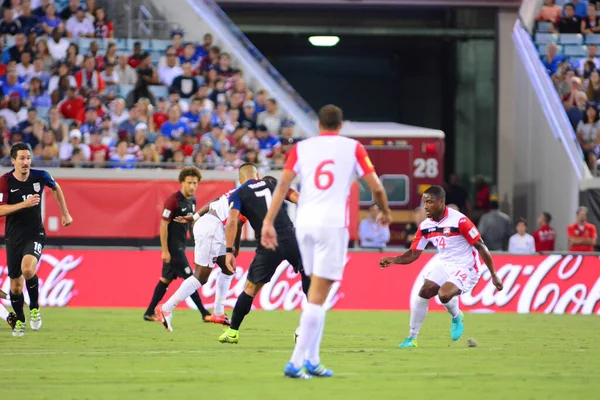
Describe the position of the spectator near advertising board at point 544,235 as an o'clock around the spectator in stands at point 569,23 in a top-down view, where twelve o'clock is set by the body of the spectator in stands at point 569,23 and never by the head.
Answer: the spectator near advertising board at point 544,235 is roughly at 12 o'clock from the spectator in stands at point 569,23.

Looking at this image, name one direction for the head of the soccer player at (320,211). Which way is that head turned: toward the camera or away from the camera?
away from the camera

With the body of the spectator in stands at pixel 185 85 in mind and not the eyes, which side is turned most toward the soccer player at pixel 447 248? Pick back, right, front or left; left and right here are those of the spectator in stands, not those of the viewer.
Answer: front

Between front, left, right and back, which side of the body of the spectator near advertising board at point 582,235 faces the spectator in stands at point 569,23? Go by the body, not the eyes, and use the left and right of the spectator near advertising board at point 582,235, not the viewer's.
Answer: back

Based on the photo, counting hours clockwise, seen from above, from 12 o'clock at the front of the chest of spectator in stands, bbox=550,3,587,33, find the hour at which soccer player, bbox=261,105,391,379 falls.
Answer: The soccer player is roughly at 12 o'clock from the spectator in stands.

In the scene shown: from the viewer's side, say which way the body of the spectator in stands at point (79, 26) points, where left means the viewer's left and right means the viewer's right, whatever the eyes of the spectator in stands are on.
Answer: facing the viewer

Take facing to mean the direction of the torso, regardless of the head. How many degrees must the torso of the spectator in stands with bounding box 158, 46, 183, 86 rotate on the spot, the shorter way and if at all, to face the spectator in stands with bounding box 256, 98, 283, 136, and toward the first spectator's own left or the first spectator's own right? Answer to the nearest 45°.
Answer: approximately 45° to the first spectator's own left

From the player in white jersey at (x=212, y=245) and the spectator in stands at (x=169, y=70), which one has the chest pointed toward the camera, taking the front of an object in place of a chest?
the spectator in stands

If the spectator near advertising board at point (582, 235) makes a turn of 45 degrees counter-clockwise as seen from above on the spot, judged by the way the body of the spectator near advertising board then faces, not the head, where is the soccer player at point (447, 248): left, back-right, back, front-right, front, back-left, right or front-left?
front-right

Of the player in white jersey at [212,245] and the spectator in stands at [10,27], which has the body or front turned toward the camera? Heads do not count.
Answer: the spectator in stands

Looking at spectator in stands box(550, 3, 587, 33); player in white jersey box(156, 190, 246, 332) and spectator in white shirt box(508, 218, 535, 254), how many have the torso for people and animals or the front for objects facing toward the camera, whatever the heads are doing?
2

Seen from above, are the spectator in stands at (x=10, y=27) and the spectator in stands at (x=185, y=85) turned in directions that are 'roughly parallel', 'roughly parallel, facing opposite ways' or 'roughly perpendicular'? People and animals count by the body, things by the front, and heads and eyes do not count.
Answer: roughly parallel

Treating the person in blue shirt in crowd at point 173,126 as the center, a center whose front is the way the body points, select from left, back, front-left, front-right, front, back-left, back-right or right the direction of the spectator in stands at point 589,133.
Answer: left

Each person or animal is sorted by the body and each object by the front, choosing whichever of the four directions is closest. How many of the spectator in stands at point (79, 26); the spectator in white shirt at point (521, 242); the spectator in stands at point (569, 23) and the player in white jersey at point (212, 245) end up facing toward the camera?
3

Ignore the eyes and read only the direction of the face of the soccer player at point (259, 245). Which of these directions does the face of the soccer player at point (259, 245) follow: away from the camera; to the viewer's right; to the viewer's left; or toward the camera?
away from the camera

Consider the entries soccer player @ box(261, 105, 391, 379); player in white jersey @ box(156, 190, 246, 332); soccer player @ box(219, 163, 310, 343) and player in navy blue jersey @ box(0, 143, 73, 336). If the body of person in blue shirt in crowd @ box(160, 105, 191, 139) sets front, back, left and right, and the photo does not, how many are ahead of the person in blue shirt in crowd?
4

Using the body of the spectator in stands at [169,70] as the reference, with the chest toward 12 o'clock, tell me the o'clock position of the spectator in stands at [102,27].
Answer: the spectator in stands at [102,27] is roughly at 4 o'clock from the spectator in stands at [169,70].

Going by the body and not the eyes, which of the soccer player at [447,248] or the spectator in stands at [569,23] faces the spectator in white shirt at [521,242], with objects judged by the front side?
the spectator in stands at [569,23]
